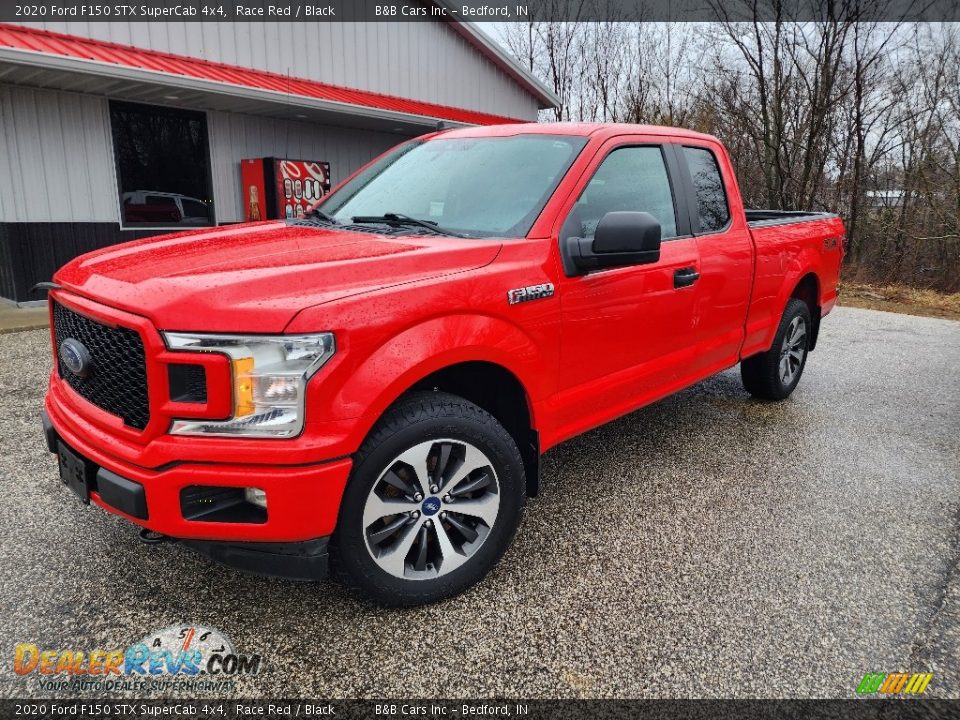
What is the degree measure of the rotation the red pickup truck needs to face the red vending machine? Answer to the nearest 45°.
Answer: approximately 135° to its right

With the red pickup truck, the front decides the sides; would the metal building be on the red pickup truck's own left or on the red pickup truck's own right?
on the red pickup truck's own right

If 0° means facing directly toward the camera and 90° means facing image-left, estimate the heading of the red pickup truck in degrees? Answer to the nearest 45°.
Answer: approximately 45°
